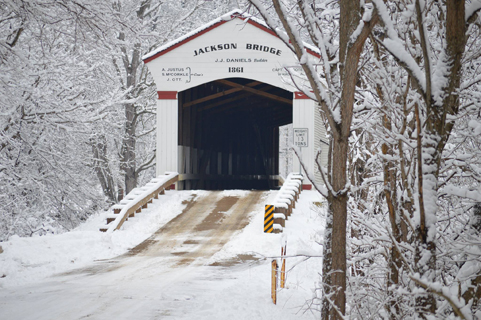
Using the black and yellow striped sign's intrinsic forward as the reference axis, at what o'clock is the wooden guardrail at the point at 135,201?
The wooden guardrail is roughly at 4 o'clock from the black and yellow striped sign.

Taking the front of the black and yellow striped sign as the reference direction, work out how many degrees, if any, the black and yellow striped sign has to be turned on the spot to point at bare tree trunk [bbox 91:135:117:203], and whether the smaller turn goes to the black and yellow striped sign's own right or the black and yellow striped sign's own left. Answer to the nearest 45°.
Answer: approximately 135° to the black and yellow striped sign's own right

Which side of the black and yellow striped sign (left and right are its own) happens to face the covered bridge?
back

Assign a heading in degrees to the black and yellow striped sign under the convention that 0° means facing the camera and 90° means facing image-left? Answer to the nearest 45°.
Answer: approximately 0°
